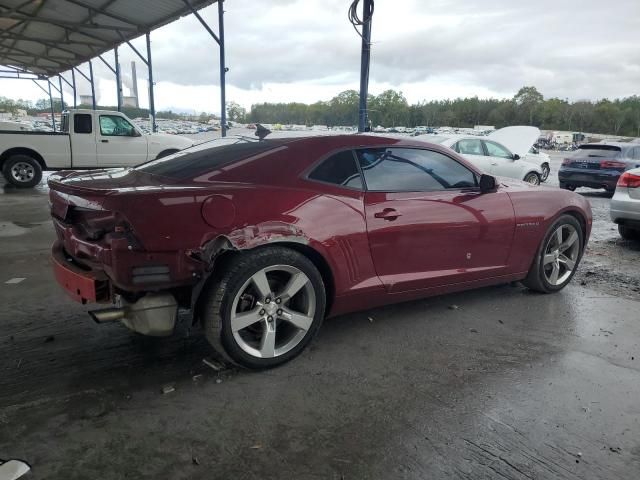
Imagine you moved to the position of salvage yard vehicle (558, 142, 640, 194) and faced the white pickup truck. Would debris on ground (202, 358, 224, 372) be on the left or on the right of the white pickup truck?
left

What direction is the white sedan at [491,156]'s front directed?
to the viewer's right

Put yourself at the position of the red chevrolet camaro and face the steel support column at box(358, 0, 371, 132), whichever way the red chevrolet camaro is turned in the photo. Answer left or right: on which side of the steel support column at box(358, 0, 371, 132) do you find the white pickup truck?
left

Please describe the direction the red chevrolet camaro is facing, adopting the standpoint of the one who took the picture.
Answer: facing away from the viewer and to the right of the viewer

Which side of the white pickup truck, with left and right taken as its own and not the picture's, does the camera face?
right

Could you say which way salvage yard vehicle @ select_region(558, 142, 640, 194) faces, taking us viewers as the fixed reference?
facing away from the viewer and to the right of the viewer

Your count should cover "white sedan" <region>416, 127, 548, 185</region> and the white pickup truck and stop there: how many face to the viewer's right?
2

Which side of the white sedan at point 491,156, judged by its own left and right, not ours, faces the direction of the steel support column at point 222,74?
back

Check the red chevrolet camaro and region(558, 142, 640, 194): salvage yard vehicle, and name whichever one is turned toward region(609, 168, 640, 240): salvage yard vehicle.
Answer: the red chevrolet camaro

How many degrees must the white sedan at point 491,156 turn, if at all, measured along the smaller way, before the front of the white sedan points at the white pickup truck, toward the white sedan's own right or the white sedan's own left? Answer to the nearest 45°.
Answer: approximately 180°

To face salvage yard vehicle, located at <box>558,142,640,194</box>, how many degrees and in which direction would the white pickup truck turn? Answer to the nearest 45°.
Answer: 0° — it already faces it

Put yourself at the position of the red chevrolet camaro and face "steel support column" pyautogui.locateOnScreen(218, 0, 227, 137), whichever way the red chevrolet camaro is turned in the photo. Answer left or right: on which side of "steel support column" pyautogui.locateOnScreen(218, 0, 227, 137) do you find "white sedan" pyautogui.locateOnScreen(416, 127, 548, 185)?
right

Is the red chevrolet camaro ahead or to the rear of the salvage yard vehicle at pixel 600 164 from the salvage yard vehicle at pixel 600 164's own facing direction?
to the rear
